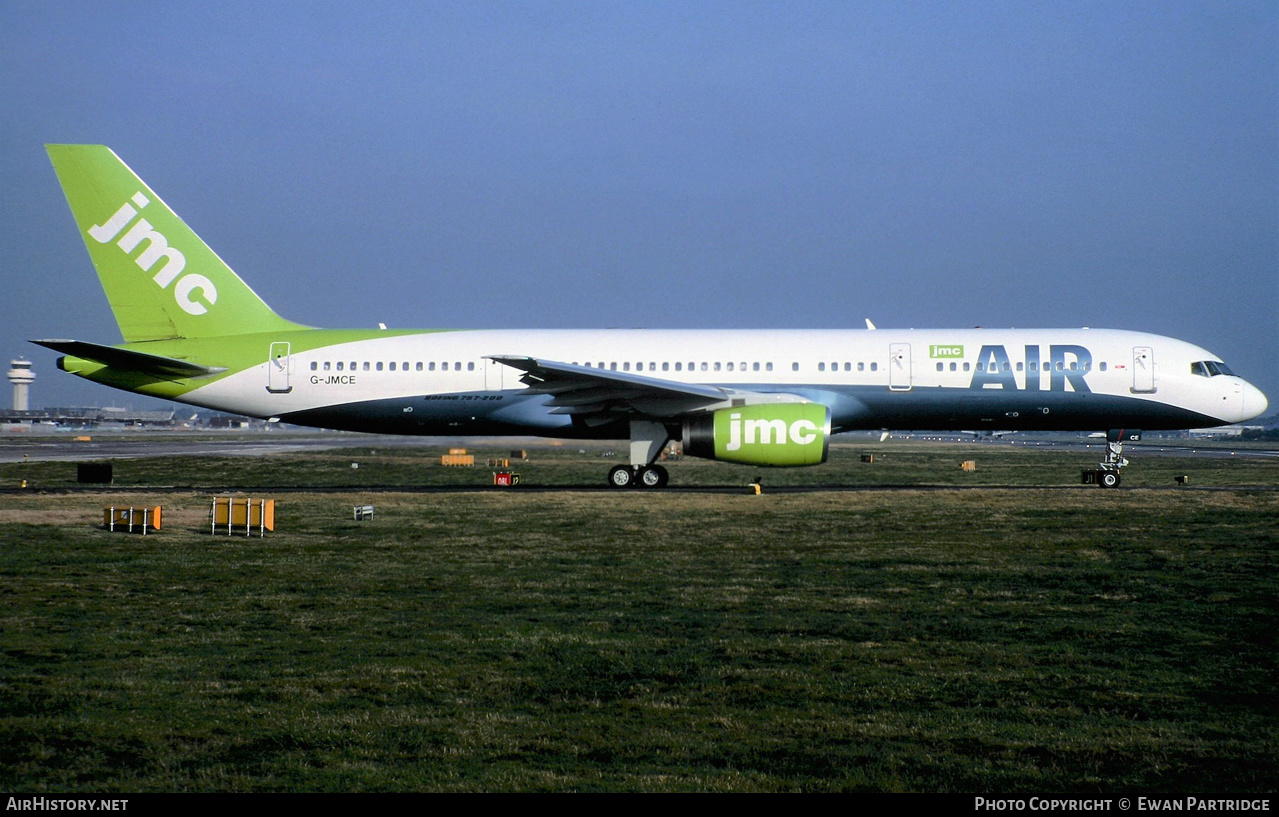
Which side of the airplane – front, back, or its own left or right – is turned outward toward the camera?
right

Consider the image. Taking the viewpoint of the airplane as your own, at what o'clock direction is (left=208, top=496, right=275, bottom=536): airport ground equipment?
The airport ground equipment is roughly at 4 o'clock from the airplane.

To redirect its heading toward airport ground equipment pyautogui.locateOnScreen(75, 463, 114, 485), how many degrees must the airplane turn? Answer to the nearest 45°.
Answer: approximately 180°
